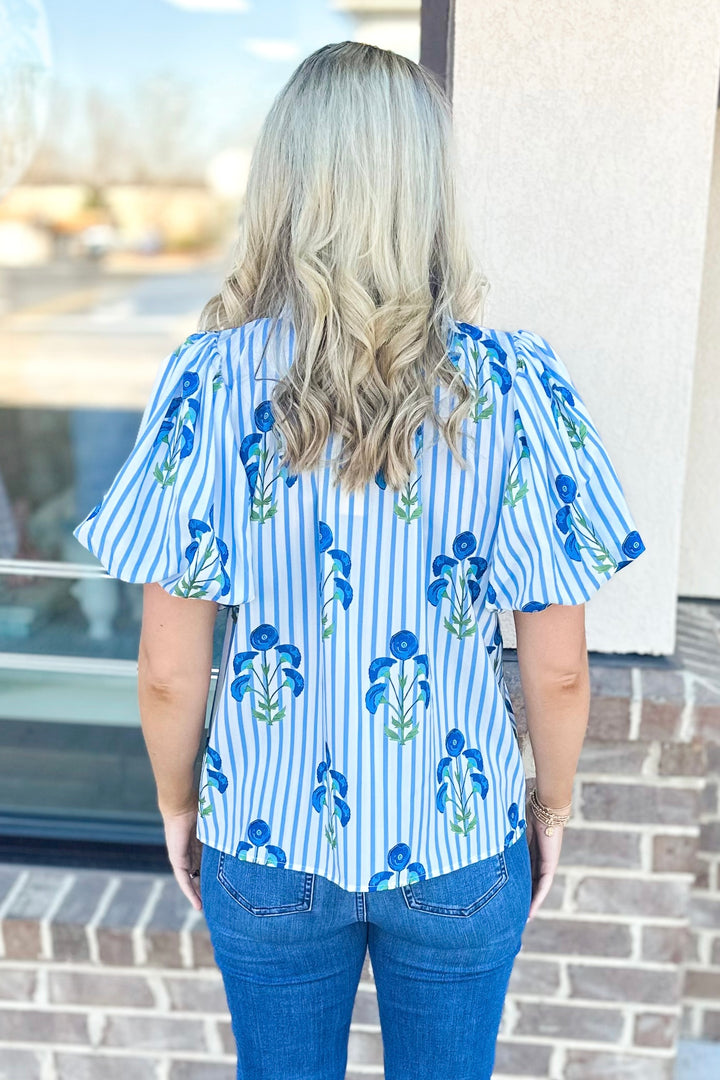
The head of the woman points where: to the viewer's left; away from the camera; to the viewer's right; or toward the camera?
away from the camera

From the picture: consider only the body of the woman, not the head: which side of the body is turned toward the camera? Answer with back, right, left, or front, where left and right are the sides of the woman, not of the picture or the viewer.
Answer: back

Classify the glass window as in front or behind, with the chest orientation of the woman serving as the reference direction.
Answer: in front

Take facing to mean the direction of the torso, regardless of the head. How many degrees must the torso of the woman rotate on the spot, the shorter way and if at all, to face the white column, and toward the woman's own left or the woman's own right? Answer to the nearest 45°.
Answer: approximately 45° to the woman's own right

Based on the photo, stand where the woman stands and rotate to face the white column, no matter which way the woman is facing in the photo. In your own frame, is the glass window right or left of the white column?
left
